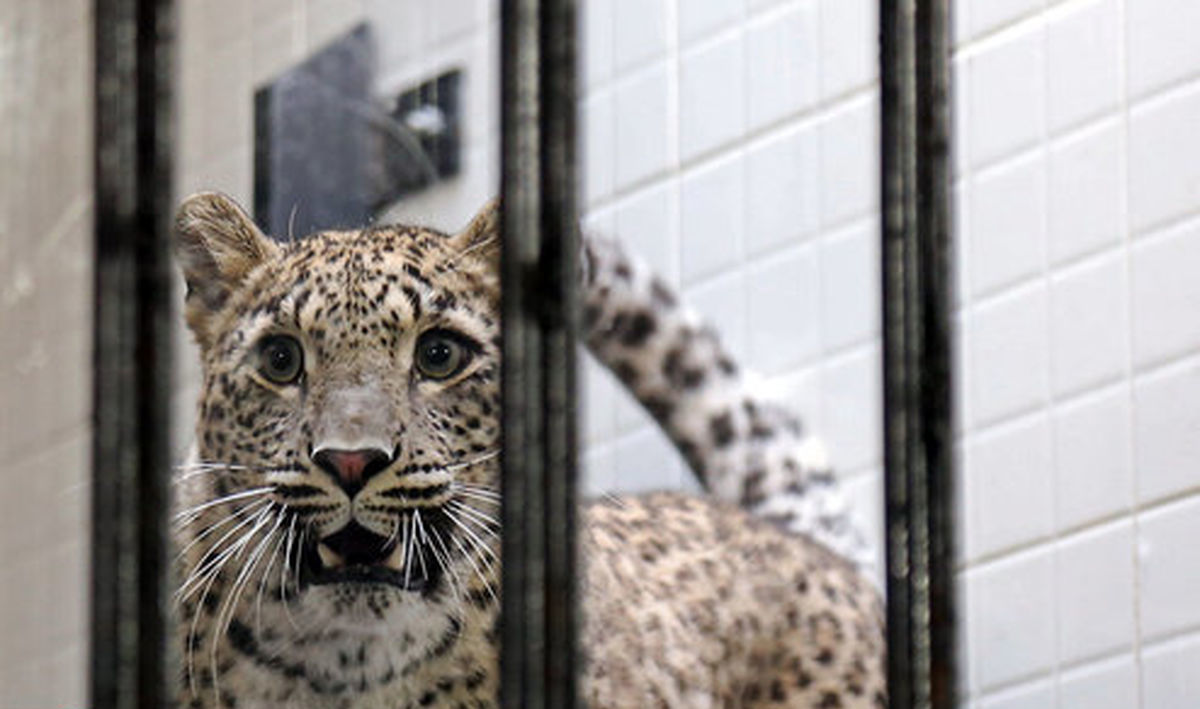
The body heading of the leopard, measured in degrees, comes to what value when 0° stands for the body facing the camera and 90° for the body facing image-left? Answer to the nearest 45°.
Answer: approximately 45°

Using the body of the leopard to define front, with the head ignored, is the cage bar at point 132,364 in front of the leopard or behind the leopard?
in front

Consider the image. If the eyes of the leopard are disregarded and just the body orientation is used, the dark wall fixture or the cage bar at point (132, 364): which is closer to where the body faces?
the cage bar

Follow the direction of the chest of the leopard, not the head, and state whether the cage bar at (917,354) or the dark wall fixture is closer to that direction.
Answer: the cage bar

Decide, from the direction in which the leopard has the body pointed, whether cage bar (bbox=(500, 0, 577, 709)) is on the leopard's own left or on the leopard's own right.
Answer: on the leopard's own left

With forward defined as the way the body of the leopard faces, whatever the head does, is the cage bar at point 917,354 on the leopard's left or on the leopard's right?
on the leopard's left

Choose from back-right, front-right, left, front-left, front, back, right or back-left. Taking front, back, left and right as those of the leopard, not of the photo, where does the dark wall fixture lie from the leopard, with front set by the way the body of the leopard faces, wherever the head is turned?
back-right
